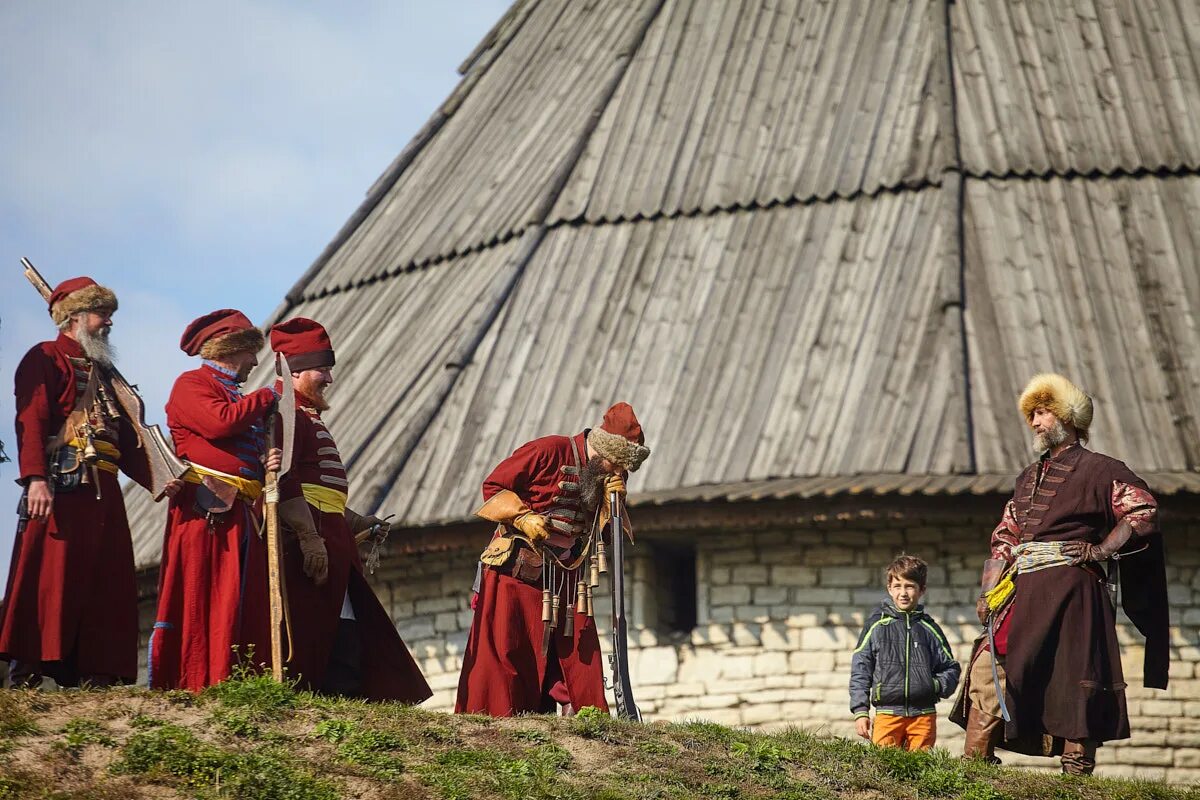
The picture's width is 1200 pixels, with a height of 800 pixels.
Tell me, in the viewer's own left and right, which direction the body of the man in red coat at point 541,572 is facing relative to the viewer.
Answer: facing the viewer and to the right of the viewer

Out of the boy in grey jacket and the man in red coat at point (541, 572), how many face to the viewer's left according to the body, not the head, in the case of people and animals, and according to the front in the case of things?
0

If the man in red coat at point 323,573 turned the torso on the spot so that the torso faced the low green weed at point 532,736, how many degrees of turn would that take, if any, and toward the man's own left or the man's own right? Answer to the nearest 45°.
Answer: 0° — they already face it

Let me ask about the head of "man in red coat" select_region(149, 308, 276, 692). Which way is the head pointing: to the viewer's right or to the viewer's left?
to the viewer's right

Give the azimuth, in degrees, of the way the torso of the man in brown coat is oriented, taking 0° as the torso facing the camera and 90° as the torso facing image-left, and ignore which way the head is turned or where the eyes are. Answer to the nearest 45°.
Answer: approximately 45°

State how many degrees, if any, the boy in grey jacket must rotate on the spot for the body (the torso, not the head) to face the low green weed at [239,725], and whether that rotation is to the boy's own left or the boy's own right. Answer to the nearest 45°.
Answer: approximately 45° to the boy's own right

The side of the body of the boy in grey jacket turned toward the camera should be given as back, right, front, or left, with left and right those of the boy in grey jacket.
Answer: front

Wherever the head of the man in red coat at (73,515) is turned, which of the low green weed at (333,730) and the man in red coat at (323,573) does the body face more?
the low green weed

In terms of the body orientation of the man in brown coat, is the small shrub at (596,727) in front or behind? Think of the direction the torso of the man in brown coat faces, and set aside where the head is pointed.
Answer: in front

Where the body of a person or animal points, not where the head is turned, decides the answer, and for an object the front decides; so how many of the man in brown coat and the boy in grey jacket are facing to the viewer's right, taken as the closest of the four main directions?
0

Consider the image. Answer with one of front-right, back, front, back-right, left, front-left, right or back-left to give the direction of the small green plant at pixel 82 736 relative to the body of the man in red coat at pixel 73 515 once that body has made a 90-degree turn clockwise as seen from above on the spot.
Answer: front-left
